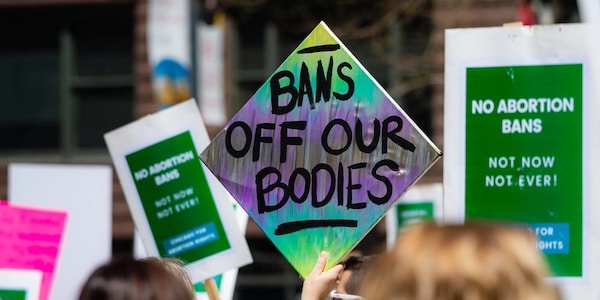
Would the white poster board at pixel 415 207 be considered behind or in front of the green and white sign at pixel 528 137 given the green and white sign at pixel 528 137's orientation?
behind

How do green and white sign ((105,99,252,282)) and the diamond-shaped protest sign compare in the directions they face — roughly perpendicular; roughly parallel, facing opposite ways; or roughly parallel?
roughly parallel

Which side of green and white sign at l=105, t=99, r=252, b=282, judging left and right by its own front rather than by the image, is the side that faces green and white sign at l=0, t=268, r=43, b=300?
right

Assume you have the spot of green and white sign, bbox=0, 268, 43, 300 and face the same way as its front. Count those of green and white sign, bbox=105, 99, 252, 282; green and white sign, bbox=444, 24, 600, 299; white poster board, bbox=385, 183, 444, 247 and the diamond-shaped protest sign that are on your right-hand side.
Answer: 0

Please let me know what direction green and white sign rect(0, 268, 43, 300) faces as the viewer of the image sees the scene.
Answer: facing the viewer

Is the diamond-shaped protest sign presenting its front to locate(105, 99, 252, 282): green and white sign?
no

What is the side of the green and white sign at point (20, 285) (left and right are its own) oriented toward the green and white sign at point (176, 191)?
left

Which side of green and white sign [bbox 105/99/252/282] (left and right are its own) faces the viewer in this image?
front

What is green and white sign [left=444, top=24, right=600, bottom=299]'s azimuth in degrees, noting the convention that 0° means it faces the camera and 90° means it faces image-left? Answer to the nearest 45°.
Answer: approximately 0°

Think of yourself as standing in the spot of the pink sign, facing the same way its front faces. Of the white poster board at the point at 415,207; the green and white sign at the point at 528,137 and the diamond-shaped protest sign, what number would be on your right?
0

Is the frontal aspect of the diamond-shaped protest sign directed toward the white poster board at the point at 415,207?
no

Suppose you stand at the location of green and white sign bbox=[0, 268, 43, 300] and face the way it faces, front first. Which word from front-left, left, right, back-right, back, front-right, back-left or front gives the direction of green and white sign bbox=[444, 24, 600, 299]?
front-left

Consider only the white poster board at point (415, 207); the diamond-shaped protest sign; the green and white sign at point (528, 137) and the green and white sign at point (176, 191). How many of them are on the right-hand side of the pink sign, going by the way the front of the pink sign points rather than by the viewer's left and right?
0

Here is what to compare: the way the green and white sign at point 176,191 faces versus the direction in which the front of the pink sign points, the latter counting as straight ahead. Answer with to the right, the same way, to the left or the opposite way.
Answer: the same way
